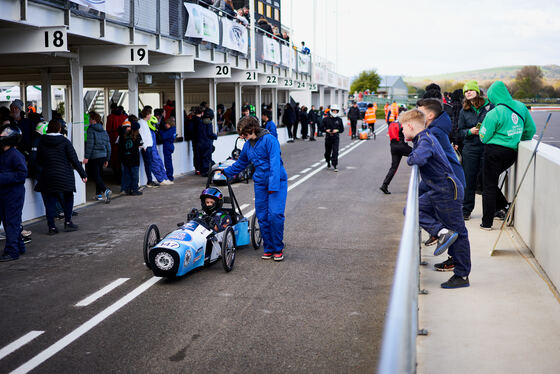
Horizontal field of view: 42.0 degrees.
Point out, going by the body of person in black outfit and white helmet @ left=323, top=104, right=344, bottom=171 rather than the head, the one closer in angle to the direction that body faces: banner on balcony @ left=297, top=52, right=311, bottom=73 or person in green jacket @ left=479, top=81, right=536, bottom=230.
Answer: the person in green jacket

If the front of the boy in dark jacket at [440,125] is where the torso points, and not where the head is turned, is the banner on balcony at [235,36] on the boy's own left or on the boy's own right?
on the boy's own right

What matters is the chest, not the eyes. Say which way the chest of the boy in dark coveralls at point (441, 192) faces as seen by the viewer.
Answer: to the viewer's left

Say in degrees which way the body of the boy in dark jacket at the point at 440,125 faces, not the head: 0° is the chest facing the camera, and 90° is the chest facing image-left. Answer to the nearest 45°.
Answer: approximately 90°

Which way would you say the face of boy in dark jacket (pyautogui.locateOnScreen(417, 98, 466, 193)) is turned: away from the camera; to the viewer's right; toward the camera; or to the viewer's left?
to the viewer's left

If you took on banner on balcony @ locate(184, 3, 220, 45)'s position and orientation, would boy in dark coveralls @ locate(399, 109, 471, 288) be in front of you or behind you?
in front

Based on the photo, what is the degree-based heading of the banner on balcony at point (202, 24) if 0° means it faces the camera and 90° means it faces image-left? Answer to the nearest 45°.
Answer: approximately 315°

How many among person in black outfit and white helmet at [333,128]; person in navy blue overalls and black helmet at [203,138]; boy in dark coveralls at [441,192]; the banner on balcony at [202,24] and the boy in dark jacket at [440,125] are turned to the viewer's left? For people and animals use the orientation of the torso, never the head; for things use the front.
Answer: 2
